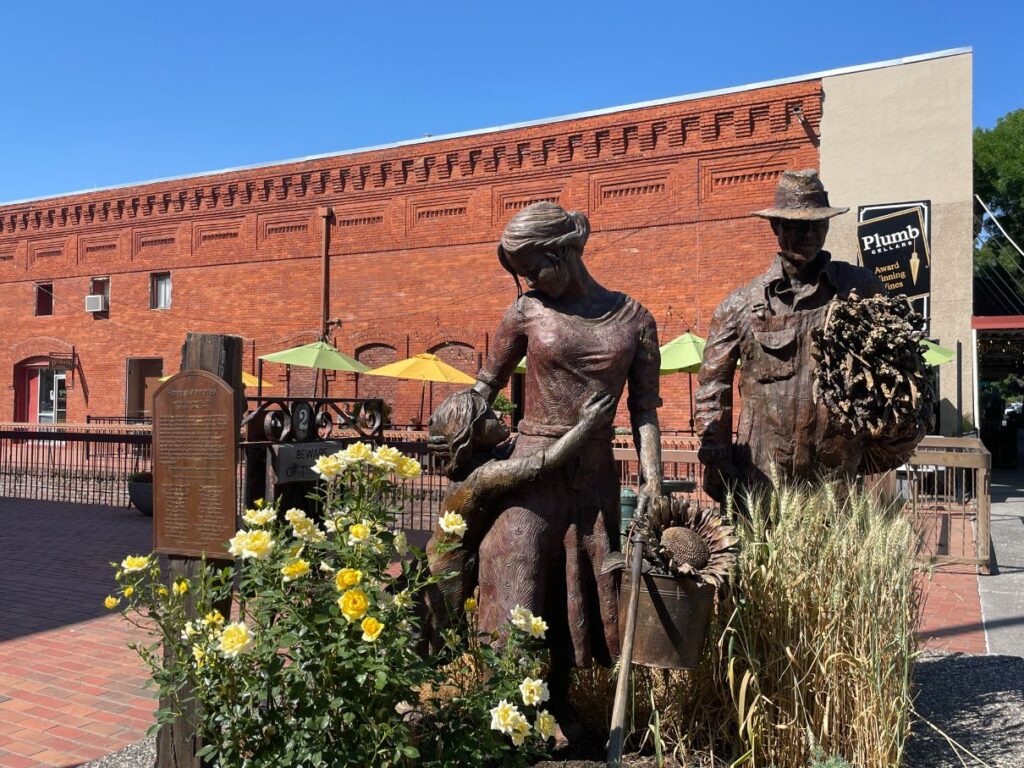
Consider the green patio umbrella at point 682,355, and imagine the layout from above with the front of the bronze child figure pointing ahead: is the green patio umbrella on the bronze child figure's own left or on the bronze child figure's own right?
on the bronze child figure's own left

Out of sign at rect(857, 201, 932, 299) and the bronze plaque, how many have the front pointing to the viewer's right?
0

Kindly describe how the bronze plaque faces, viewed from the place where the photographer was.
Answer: facing the viewer

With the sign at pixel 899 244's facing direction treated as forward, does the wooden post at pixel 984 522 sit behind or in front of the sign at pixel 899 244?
in front

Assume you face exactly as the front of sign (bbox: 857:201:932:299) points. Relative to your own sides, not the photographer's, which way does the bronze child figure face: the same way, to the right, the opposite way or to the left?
to the left

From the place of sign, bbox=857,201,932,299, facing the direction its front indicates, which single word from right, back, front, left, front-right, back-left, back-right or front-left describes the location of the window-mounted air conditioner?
right

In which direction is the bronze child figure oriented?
to the viewer's right

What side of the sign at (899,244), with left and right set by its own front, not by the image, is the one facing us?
front

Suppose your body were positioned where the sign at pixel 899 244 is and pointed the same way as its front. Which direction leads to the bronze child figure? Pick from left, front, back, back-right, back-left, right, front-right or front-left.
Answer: front

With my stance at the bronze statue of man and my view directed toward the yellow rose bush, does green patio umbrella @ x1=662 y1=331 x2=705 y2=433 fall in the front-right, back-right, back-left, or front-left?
back-right

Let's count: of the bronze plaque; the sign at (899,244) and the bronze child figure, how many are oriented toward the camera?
2

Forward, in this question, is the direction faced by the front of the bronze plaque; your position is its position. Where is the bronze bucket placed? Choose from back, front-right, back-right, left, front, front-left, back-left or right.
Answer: front-left

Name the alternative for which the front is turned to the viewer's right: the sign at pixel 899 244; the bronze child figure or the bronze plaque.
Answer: the bronze child figure

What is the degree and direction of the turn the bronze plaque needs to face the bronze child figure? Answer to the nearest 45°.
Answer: approximately 45° to its left

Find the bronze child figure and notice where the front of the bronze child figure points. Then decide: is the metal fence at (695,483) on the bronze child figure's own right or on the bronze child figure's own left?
on the bronze child figure's own left

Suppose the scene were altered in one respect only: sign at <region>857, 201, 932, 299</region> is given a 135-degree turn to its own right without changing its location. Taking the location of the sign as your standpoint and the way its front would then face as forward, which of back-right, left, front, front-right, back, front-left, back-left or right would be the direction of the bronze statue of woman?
back-left

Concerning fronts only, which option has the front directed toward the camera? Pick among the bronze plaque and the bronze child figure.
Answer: the bronze plaque

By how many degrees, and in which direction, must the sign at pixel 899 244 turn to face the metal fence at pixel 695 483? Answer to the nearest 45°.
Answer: approximately 45° to its right
